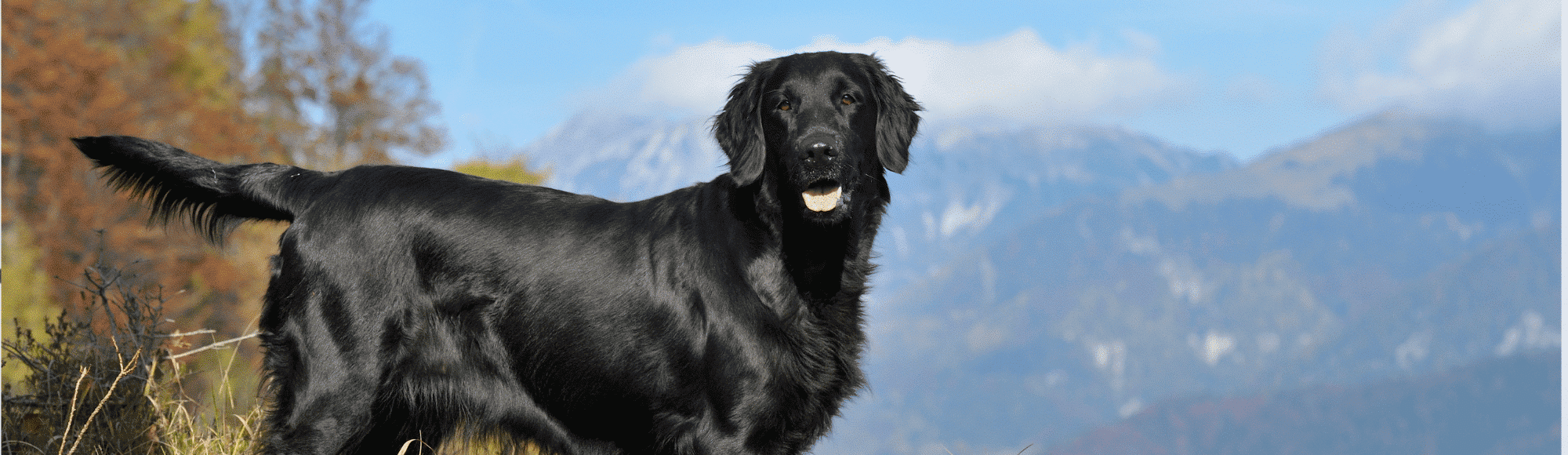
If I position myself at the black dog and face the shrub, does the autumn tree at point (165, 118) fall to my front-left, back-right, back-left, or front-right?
front-right

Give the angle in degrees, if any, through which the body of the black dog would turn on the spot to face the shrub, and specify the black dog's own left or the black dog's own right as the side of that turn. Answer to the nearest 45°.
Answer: approximately 135° to the black dog's own left

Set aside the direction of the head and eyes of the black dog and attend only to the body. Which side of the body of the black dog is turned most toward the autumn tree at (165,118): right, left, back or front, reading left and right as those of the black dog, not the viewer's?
left

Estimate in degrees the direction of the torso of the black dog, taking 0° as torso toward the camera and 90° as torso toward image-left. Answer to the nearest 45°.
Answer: approximately 270°
